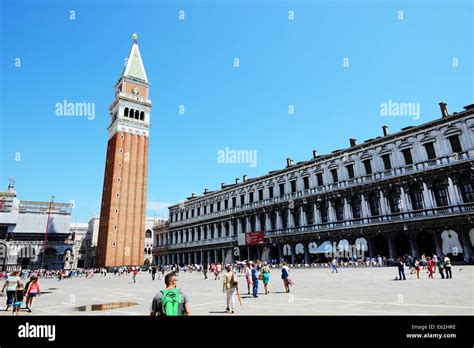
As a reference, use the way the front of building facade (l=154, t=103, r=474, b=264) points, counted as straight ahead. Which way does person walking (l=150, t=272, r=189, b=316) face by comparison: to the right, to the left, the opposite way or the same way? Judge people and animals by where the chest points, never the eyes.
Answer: to the right

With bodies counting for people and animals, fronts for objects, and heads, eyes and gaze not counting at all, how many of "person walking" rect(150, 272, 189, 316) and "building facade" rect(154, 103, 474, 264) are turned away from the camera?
1

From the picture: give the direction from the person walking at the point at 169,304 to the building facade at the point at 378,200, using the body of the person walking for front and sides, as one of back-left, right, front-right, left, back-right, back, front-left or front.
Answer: front-right

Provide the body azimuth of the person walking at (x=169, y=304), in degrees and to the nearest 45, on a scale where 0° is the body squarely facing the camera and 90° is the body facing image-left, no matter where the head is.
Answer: approximately 180°

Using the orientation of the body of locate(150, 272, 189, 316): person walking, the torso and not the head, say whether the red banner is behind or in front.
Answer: in front

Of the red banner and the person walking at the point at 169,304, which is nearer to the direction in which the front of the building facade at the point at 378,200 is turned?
the person walking

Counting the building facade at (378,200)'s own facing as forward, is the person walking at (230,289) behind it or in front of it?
in front
